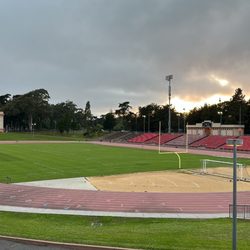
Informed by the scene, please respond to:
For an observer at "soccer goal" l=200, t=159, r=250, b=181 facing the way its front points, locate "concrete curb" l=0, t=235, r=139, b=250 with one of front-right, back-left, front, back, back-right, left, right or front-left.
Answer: front-left

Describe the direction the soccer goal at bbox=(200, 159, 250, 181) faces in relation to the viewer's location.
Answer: facing the viewer and to the left of the viewer

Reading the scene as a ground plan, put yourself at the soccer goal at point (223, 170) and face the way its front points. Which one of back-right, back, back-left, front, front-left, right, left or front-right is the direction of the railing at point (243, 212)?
front-left

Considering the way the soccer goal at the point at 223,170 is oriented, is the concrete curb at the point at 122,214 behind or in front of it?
in front

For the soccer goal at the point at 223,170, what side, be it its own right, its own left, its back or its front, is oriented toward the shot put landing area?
front

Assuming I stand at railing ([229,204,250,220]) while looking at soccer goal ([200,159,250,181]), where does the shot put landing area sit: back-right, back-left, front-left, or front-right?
front-left
